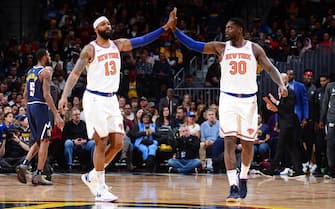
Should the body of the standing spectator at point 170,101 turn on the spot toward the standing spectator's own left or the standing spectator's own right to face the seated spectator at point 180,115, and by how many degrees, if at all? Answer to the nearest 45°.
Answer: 0° — they already face them

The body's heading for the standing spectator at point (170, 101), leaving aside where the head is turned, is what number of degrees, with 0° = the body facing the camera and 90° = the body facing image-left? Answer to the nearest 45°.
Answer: approximately 0°

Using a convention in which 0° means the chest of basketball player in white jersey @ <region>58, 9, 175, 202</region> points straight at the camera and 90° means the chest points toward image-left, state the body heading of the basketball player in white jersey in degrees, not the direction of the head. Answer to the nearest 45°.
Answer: approximately 315°
